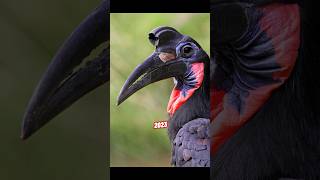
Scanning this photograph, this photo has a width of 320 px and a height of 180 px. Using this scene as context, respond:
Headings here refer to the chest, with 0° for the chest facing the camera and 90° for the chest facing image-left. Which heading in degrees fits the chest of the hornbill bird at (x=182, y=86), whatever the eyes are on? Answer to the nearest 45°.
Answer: approximately 90°
